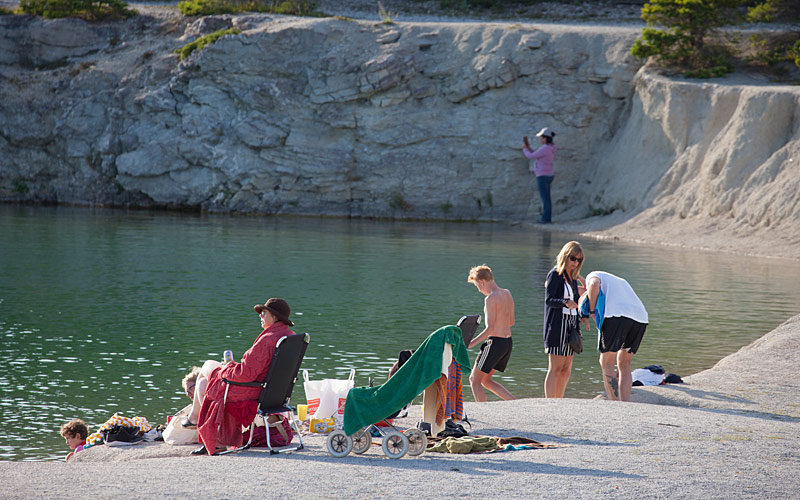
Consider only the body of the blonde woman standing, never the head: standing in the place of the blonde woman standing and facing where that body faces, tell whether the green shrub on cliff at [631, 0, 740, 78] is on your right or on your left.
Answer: on your left

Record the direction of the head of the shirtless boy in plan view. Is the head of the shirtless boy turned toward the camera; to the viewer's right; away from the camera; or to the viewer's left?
to the viewer's left

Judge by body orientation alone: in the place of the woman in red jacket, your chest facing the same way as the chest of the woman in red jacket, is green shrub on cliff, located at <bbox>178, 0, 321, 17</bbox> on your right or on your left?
on your right

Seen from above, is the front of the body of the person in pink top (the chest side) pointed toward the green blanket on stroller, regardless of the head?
no

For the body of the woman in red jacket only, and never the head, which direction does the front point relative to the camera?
to the viewer's left

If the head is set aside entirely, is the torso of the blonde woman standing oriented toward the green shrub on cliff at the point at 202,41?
no

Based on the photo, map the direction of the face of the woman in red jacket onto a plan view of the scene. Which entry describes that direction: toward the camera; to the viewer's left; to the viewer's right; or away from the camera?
to the viewer's left

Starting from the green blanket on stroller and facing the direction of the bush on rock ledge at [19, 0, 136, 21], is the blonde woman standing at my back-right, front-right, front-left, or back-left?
front-right

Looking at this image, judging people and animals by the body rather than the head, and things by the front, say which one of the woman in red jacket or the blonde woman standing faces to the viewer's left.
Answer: the woman in red jacket

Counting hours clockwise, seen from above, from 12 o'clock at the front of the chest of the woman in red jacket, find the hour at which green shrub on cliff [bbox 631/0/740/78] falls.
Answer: The green shrub on cliff is roughly at 4 o'clock from the woman in red jacket.

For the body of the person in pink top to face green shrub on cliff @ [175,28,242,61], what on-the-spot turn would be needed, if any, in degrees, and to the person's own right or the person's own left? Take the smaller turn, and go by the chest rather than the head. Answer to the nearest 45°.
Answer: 0° — they already face it

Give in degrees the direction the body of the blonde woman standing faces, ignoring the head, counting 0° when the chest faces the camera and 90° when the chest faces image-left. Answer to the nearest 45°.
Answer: approximately 315°

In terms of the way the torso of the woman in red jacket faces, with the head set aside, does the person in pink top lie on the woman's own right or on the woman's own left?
on the woman's own right
